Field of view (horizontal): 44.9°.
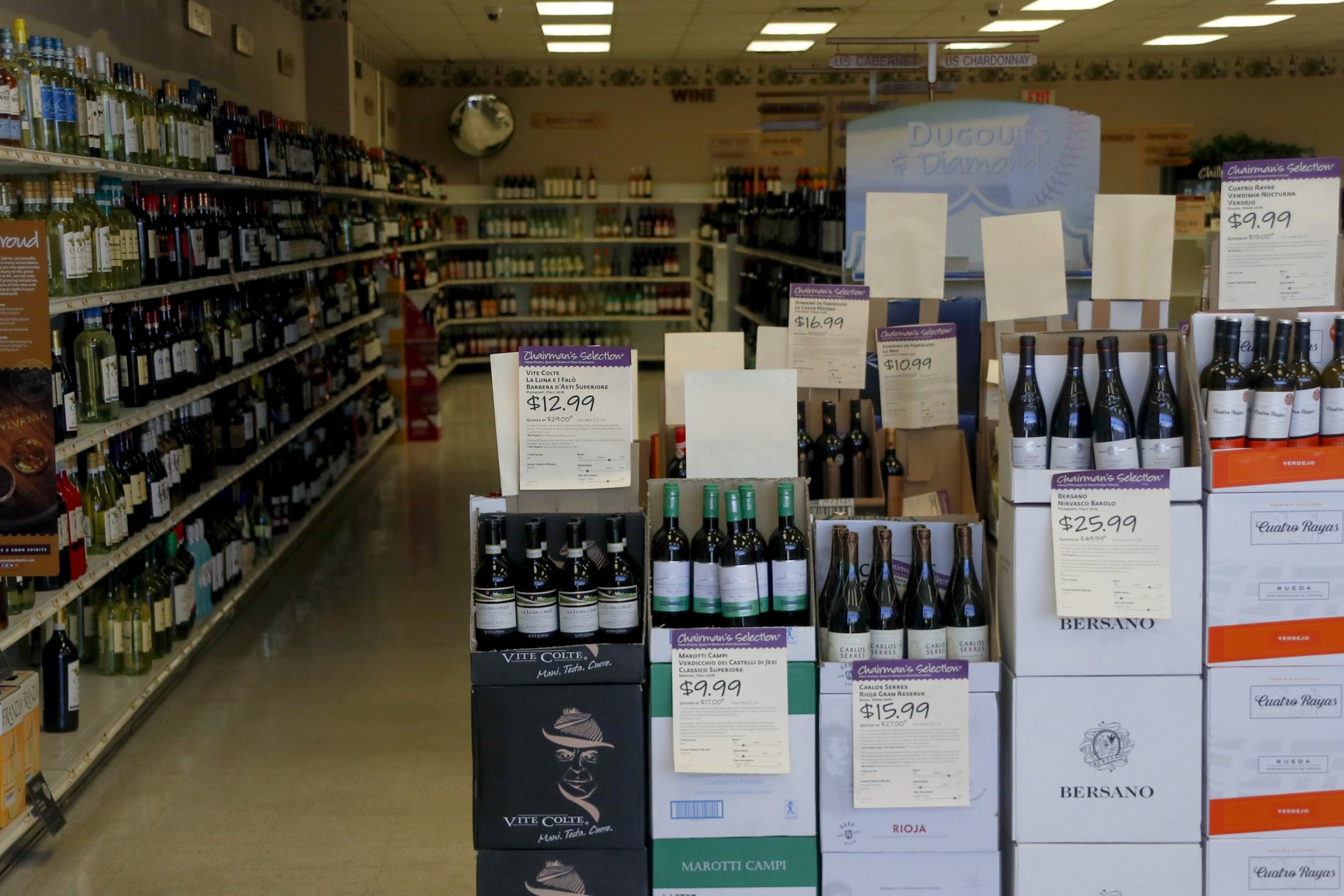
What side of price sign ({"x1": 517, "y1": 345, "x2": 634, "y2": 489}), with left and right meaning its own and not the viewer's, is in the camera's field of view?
front

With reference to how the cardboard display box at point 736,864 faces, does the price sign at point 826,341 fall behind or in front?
behind

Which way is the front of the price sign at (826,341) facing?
toward the camera

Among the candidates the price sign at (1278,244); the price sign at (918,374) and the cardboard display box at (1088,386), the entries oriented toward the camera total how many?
3

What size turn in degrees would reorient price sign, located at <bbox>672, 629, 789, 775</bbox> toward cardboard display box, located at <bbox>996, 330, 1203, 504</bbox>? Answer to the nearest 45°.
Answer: approximately 135° to its left

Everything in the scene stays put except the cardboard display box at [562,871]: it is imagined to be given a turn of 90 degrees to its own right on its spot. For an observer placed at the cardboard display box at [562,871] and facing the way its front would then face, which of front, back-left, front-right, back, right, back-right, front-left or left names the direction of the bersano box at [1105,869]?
back

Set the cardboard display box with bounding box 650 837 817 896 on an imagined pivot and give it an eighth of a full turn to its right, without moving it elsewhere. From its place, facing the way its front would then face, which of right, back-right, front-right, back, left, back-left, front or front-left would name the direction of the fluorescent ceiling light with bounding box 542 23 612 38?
back-right

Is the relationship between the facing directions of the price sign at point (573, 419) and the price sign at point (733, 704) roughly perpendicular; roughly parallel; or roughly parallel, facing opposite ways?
roughly parallel

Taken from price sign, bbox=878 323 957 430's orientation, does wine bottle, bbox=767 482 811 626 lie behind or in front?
in front

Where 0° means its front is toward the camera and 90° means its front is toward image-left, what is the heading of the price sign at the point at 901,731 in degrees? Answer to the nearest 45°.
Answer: approximately 0°
